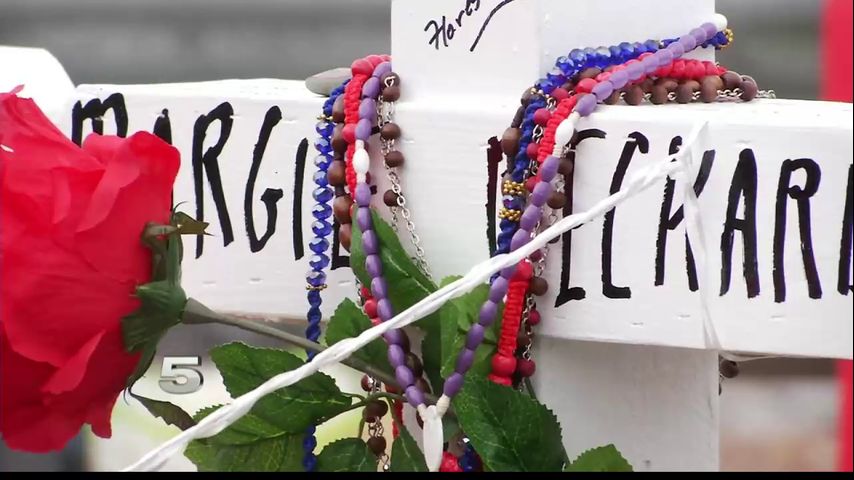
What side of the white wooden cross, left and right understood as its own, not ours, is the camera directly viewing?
front
